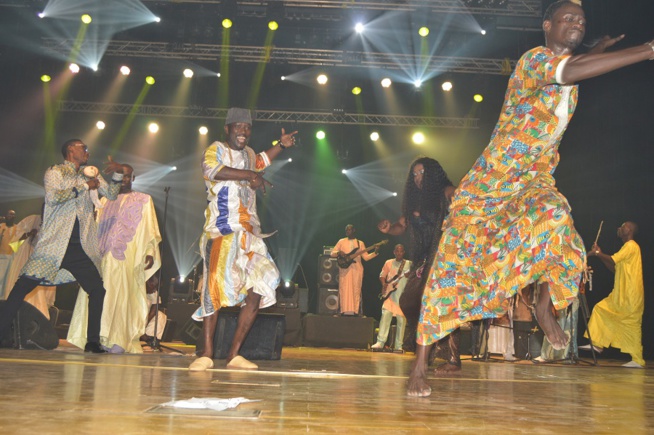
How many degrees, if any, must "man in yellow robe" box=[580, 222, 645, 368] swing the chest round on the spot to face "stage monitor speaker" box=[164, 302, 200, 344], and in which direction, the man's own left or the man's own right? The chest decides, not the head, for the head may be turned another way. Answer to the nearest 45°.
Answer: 0° — they already face it

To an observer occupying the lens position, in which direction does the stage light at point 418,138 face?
facing the viewer

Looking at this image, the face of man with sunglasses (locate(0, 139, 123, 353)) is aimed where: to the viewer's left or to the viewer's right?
to the viewer's right

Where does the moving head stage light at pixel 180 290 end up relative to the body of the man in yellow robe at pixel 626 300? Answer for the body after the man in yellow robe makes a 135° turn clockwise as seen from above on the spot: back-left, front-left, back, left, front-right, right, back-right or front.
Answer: back-left

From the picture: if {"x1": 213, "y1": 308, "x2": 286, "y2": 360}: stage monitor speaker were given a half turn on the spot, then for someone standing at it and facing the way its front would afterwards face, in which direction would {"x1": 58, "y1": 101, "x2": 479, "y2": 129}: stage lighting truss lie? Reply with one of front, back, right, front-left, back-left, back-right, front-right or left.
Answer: front

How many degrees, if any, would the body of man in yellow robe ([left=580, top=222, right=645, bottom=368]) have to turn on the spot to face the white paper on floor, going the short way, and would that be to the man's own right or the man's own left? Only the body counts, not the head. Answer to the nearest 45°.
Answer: approximately 90° to the man's own left

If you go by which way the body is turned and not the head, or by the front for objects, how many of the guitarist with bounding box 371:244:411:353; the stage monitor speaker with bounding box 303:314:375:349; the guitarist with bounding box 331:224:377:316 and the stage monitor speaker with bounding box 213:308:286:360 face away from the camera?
2

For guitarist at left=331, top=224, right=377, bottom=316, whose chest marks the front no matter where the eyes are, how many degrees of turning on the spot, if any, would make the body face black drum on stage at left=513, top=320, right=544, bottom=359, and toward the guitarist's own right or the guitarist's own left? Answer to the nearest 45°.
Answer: approximately 45° to the guitarist's own left

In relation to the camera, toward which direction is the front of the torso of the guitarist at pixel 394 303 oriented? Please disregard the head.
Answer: toward the camera

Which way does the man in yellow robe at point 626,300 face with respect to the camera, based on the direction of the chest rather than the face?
to the viewer's left

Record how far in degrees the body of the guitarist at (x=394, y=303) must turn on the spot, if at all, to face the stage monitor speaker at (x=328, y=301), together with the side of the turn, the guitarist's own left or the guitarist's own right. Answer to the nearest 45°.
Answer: approximately 135° to the guitarist's own right

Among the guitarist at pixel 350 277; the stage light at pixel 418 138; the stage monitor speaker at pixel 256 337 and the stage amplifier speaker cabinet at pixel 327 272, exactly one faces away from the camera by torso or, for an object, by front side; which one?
the stage monitor speaker at pixel 256 337

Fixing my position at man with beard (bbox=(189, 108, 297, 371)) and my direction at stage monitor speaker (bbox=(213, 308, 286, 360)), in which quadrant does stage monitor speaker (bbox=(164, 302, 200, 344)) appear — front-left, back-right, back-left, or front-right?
front-left

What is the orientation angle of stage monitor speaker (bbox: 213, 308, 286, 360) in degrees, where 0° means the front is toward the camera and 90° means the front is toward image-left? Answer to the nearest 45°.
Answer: approximately 180°

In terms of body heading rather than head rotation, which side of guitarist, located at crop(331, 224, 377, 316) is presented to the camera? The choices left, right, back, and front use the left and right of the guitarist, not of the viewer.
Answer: front

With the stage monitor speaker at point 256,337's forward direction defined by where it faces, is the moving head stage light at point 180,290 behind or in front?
in front

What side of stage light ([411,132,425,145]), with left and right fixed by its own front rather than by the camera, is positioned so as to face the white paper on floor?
front

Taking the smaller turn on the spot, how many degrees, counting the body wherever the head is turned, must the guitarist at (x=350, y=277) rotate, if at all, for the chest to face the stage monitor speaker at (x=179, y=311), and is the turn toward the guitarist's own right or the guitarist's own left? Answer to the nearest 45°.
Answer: approximately 90° to the guitarist's own right

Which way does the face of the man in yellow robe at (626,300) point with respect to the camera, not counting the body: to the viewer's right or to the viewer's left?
to the viewer's left
